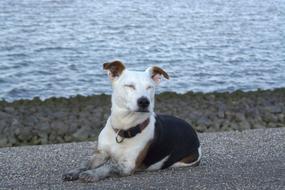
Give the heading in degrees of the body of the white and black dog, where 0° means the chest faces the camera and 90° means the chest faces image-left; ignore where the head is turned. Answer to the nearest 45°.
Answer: approximately 45°
